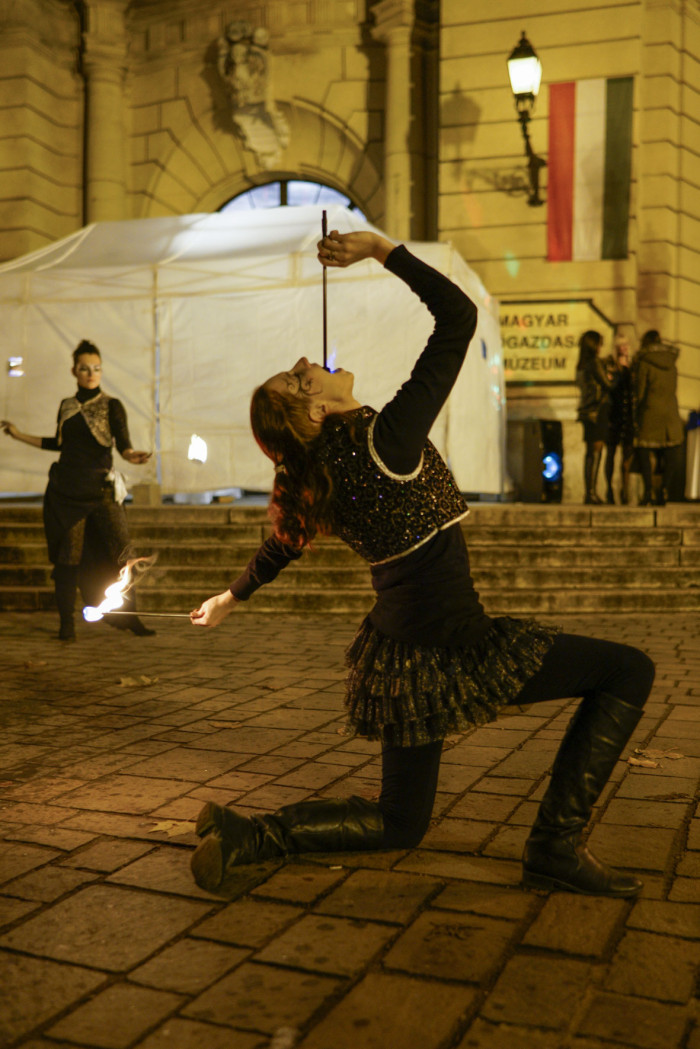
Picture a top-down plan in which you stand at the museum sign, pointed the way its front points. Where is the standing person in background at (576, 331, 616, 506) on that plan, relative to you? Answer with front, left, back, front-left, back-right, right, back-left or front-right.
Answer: front

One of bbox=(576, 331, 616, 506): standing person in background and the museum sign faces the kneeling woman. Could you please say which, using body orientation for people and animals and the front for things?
the museum sign

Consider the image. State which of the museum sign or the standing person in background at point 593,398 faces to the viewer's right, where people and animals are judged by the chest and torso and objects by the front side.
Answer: the standing person in background

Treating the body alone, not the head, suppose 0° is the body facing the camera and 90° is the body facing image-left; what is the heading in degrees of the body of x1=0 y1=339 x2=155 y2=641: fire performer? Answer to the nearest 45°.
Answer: approximately 0°

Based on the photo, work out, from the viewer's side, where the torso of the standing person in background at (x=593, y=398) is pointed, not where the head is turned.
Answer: to the viewer's right

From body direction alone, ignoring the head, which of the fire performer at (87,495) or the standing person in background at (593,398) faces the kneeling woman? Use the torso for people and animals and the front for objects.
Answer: the fire performer

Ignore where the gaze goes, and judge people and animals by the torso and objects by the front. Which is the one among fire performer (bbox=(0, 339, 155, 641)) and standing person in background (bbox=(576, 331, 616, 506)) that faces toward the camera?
the fire performer

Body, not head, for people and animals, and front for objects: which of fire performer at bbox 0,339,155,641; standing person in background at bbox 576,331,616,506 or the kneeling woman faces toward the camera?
the fire performer

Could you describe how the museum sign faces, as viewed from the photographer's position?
facing the viewer

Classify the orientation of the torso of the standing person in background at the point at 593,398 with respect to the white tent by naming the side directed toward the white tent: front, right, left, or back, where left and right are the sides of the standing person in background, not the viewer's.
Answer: back

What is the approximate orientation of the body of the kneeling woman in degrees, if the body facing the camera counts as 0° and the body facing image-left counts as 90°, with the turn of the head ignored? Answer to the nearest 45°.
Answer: approximately 270°

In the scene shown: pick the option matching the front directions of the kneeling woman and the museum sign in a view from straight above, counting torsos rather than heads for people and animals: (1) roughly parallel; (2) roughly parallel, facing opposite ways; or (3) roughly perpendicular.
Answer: roughly perpendicular

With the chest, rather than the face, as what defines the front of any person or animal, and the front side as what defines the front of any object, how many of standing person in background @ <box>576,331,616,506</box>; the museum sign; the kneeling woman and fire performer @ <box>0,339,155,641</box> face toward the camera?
2
